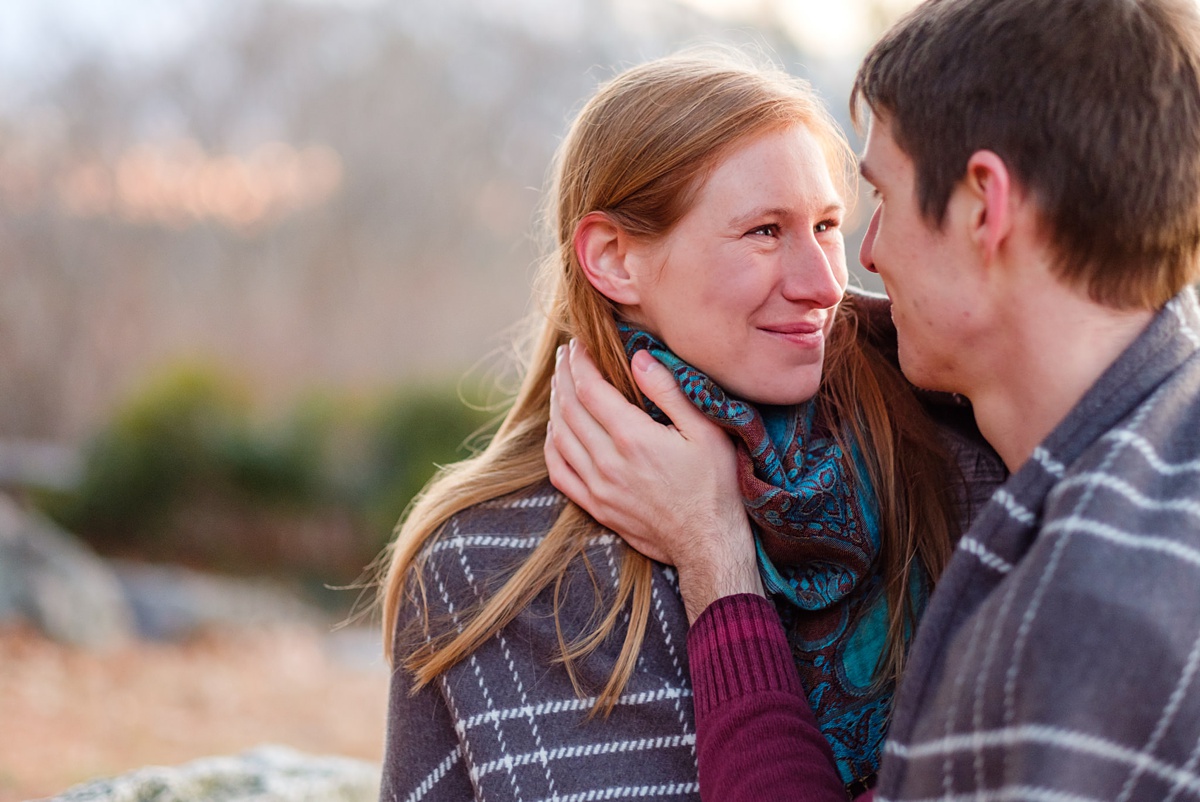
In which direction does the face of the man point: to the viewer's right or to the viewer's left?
to the viewer's left

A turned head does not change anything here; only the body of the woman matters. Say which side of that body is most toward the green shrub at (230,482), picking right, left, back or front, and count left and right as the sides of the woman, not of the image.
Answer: back

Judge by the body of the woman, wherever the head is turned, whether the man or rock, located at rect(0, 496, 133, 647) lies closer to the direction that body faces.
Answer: the man

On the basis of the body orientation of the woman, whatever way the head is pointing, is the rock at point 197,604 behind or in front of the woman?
behind

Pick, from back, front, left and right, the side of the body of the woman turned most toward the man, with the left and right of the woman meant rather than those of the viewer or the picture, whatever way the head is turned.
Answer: front

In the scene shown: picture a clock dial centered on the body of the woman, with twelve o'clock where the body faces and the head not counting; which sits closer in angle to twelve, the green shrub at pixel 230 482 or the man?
the man

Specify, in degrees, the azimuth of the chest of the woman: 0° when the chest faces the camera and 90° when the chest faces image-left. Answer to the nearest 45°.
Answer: approximately 315°

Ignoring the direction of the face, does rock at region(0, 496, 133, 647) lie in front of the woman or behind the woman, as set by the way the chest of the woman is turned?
behind

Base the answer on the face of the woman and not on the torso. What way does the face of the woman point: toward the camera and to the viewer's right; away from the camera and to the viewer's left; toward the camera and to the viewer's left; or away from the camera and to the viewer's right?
toward the camera and to the viewer's right
